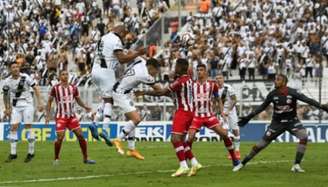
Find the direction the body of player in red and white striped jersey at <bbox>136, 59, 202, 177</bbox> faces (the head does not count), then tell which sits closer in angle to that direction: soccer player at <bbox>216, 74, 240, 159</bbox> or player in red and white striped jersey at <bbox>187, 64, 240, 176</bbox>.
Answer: the soccer player

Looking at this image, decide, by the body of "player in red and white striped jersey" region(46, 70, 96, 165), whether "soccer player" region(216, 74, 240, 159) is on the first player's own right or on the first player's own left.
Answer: on the first player's own left

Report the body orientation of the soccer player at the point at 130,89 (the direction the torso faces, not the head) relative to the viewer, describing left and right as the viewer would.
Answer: facing to the right of the viewer

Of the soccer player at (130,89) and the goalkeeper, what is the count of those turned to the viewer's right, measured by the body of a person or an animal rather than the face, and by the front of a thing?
1
